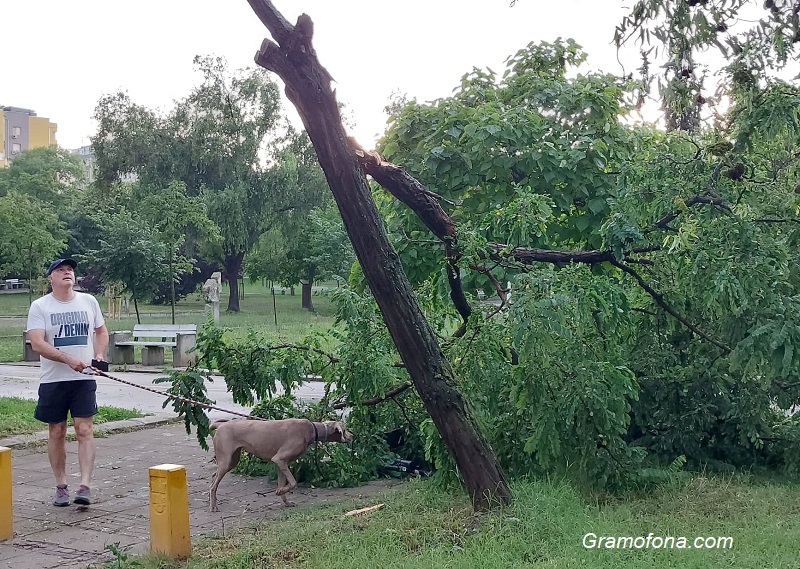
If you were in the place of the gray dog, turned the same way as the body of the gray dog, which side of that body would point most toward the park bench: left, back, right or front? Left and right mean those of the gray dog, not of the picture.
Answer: left

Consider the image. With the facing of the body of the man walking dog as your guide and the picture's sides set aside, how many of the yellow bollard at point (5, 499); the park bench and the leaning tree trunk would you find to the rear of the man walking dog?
1

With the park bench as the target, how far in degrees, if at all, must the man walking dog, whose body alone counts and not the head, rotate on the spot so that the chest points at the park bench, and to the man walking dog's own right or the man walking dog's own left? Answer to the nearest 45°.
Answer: approximately 180°

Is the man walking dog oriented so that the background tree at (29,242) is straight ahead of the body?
no

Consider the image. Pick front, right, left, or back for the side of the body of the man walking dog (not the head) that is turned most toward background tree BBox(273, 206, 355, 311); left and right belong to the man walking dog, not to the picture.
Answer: back

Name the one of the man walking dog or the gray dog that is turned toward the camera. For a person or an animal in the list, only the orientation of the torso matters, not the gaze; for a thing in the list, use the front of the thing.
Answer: the man walking dog

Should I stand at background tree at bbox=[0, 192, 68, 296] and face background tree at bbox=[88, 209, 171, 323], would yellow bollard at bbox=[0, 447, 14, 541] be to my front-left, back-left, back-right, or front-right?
front-right

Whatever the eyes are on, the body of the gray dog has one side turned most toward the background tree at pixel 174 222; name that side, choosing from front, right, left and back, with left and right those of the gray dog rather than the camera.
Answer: left

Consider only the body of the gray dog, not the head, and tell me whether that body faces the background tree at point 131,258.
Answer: no

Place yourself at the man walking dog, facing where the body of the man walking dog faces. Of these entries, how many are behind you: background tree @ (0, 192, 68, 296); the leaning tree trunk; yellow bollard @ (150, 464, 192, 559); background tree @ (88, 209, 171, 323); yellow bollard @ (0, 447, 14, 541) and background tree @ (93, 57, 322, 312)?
3

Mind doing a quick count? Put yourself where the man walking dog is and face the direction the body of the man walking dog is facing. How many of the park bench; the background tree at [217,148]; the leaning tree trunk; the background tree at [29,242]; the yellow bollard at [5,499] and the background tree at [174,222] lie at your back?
4

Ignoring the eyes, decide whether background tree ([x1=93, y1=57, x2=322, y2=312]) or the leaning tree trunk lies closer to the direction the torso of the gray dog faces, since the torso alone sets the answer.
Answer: the leaning tree trunk

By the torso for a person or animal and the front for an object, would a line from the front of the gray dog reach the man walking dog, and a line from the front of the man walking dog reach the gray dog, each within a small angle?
no

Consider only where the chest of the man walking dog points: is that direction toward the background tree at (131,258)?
no

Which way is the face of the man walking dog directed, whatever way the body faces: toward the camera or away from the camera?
toward the camera

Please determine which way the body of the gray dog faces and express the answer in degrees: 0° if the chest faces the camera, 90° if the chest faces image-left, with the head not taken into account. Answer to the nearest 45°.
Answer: approximately 270°

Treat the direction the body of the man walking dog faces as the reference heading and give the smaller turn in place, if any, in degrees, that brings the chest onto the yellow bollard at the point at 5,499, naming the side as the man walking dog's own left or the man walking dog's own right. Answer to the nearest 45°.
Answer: approximately 45° to the man walking dog's own right

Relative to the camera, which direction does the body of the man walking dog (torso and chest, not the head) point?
toward the camera

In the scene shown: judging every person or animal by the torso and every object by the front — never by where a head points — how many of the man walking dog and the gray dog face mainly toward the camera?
1

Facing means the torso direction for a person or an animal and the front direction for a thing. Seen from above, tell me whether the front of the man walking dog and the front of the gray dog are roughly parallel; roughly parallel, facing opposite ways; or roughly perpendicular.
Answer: roughly perpendicular

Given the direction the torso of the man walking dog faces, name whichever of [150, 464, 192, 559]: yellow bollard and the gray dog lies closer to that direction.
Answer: the yellow bollard

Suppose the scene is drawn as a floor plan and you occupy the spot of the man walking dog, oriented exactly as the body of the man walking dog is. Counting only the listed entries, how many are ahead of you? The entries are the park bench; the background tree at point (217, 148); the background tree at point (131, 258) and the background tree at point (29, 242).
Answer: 0
